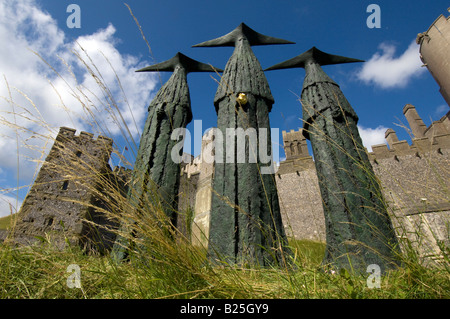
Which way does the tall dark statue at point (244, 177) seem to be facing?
toward the camera

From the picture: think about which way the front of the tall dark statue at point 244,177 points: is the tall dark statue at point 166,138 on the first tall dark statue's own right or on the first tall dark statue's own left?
on the first tall dark statue's own right

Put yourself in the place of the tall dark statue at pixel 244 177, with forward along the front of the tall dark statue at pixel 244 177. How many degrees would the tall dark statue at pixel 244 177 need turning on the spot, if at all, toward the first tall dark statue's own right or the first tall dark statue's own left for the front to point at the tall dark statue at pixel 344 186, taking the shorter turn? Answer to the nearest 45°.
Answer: approximately 90° to the first tall dark statue's own left

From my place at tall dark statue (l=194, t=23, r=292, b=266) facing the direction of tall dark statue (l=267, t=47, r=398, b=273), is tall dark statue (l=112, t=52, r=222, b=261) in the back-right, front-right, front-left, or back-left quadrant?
back-left
